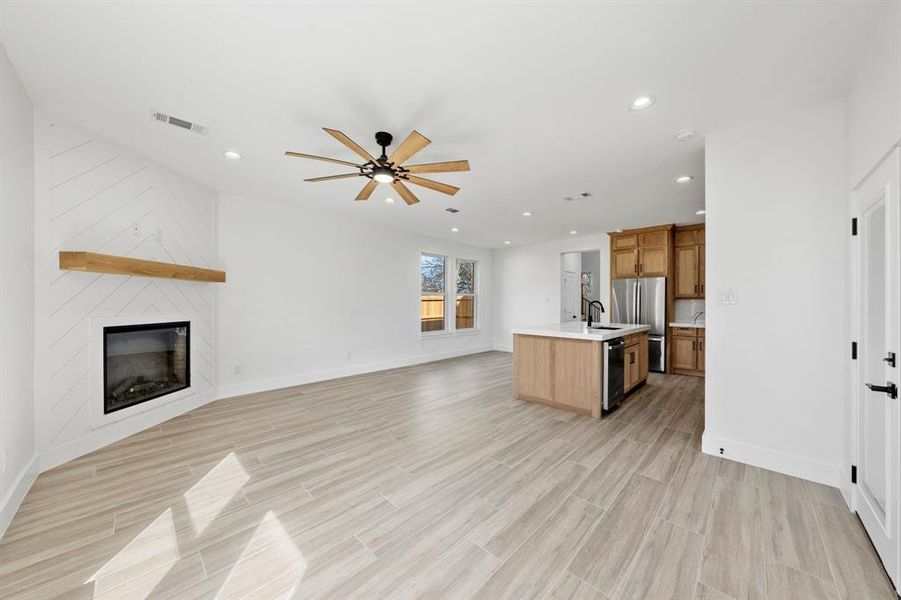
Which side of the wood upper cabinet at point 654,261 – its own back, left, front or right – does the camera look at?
front

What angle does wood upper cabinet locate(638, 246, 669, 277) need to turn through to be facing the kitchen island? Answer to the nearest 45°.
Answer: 0° — it already faces it

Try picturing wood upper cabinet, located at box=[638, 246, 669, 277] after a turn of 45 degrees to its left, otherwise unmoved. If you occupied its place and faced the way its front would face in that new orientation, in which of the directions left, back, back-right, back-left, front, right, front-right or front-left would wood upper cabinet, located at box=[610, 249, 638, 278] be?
back-right

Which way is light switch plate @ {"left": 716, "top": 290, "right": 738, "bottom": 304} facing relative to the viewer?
toward the camera

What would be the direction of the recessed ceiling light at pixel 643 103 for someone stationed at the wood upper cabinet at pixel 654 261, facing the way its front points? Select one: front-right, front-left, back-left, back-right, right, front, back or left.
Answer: front

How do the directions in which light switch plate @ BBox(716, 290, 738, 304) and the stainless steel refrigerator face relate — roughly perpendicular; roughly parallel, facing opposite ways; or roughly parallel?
roughly parallel

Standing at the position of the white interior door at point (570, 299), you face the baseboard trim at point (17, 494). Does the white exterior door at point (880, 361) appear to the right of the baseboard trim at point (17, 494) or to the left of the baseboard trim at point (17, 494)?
left

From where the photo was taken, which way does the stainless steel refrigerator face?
toward the camera

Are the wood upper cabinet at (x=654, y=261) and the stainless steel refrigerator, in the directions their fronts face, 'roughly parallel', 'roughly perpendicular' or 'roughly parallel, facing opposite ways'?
roughly parallel

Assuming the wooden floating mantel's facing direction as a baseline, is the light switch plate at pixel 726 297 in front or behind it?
in front

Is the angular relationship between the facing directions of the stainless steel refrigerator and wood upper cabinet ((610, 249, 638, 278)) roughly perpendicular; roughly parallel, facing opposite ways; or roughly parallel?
roughly parallel

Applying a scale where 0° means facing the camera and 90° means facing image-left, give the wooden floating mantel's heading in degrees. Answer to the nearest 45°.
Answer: approximately 315°

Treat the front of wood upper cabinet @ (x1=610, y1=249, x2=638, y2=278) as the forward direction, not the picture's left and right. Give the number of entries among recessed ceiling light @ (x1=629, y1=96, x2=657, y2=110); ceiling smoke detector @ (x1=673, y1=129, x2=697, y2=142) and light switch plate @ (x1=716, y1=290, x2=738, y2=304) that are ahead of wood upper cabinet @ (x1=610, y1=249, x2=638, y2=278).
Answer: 3
